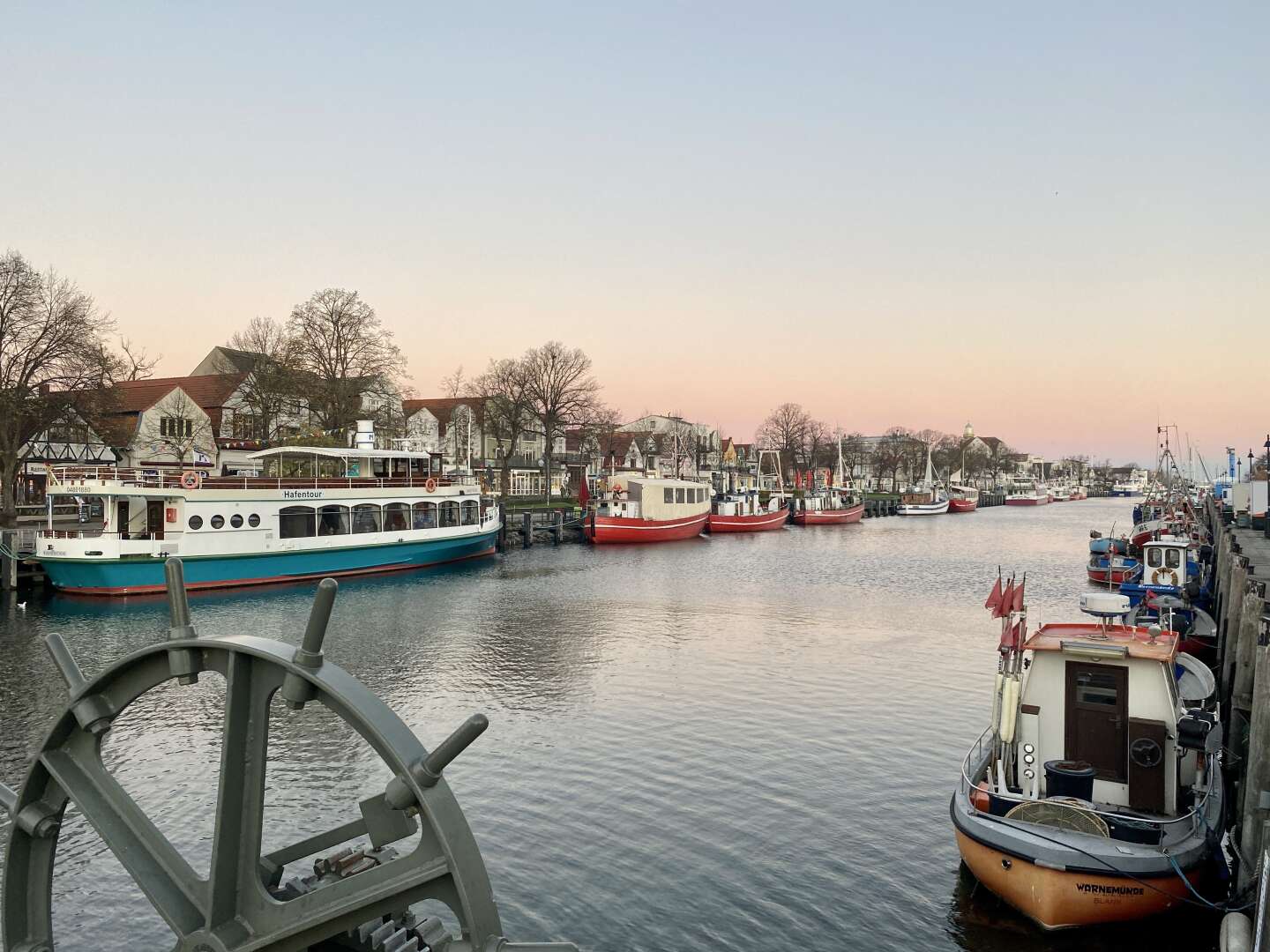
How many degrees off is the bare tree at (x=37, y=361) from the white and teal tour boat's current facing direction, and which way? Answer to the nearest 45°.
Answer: approximately 90° to its left

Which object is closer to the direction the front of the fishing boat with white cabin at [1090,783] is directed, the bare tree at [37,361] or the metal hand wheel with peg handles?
the bare tree

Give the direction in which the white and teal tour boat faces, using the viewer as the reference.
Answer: facing away from the viewer and to the right of the viewer

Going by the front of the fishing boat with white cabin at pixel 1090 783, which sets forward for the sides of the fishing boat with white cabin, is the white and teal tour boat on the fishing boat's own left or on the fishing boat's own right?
on the fishing boat's own left

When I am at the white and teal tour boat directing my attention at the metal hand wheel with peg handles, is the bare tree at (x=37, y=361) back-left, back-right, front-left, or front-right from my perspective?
back-right

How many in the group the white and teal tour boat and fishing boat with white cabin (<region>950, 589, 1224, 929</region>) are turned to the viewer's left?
0

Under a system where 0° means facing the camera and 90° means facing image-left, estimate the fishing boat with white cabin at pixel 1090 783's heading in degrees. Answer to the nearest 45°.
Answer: approximately 180°

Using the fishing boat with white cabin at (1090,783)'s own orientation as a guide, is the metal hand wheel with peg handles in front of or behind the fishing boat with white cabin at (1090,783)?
behind

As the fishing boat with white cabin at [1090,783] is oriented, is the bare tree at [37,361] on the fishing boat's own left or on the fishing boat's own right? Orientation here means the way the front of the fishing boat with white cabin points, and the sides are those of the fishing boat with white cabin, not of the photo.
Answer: on the fishing boat's own left
